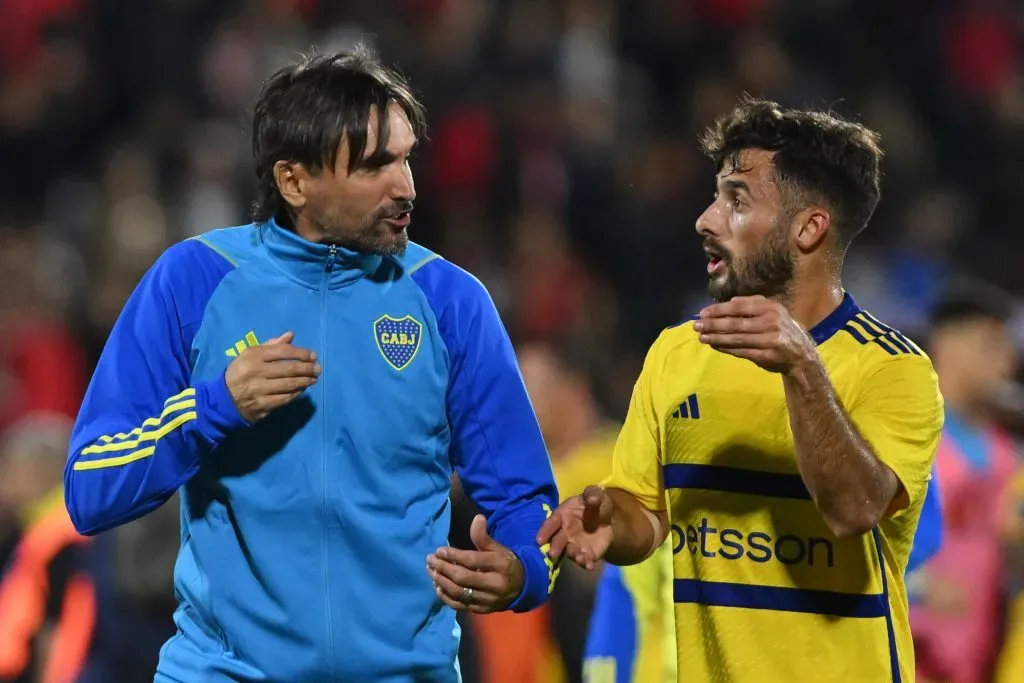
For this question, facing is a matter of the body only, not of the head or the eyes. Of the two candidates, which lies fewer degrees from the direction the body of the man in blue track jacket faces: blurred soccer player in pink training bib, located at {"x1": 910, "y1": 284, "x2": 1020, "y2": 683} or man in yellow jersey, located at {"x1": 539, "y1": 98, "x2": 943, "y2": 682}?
the man in yellow jersey

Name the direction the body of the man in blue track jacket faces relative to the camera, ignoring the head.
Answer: toward the camera

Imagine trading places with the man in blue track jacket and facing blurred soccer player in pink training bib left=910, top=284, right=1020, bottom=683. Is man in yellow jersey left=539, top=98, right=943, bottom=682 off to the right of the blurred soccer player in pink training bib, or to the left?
right

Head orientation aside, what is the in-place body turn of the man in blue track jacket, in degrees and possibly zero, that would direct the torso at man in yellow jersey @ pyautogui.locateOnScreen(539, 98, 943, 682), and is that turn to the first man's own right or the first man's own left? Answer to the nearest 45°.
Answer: approximately 90° to the first man's own left

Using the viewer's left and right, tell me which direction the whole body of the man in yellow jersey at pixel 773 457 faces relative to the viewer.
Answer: facing the viewer and to the left of the viewer

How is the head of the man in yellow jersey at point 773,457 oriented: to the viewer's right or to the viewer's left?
to the viewer's left
